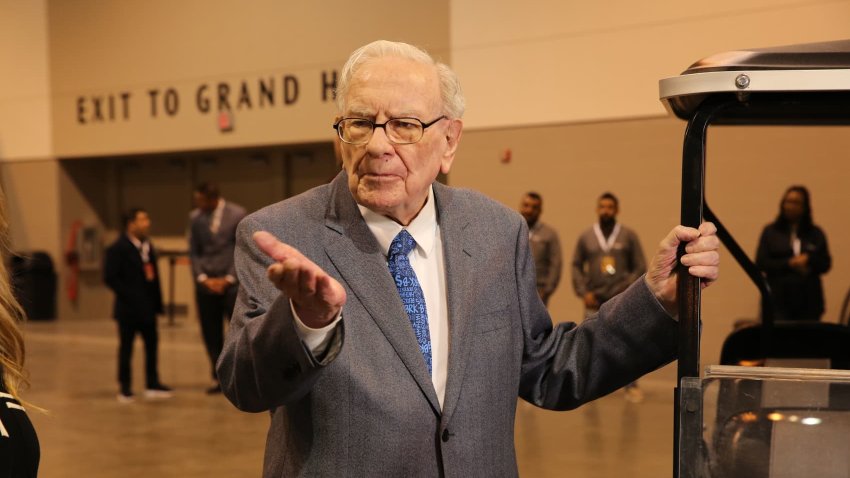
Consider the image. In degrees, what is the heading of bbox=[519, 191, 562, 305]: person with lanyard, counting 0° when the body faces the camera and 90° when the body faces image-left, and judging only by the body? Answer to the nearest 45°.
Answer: approximately 45°

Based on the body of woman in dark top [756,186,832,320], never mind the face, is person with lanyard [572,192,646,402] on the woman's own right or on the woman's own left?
on the woman's own right

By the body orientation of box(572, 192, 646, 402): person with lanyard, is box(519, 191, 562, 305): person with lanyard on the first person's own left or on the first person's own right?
on the first person's own right

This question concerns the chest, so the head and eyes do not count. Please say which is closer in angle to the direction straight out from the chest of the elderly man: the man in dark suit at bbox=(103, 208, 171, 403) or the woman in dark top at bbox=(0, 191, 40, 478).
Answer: the woman in dark top

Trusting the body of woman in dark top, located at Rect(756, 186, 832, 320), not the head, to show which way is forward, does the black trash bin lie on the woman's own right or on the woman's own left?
on the woman's own right

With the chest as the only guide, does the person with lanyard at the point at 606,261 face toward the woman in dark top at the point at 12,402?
yes

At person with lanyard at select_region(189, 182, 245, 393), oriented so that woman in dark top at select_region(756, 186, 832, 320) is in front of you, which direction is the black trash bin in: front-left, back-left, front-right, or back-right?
back-left

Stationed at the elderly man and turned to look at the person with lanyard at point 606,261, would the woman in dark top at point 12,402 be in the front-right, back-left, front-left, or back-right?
back-left

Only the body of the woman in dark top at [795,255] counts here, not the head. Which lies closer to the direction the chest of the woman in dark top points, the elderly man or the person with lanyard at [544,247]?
the elderly man

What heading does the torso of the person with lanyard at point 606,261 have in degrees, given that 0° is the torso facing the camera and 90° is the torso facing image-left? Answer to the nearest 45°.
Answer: approximately 0°

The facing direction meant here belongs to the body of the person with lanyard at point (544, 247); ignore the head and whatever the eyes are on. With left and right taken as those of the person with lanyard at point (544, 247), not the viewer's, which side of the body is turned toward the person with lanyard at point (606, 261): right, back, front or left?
left
